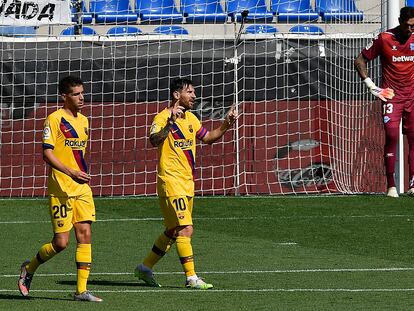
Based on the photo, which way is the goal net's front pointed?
toward the camera

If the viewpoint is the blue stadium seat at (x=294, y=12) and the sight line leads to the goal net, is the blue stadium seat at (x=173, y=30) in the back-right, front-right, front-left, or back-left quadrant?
front-right

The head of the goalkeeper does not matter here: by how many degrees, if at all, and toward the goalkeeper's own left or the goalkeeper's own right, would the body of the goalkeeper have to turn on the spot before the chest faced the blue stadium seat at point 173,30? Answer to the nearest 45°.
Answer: approximately 135° to the goalkeeper's own right

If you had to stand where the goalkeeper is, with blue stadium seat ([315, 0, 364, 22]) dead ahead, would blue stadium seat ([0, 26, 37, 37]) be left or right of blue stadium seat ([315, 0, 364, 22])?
left

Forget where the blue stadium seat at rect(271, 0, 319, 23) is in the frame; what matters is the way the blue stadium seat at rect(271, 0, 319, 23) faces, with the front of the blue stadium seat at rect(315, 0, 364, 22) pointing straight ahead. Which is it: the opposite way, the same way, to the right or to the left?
the same way

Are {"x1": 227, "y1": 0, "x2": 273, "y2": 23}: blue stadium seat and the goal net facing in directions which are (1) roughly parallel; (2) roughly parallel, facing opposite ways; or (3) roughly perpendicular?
roughly parallel

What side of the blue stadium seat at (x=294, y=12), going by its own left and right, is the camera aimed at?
front

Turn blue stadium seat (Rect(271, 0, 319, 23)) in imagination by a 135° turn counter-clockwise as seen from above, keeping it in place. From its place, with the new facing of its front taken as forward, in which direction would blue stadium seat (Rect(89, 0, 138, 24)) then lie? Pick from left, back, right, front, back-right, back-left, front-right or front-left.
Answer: back-left

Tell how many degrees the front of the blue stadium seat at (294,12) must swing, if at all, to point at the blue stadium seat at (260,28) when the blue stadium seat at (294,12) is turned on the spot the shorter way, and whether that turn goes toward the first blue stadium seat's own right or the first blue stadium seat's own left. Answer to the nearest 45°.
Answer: approximately 45° to the first blue stadium seat's own right

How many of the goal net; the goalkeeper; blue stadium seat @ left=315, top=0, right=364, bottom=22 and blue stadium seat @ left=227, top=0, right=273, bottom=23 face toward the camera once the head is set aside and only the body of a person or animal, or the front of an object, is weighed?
4

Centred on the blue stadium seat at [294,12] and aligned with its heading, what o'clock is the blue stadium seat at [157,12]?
the blue stadium seat at [157,12] is roughly at 3 o'clock from the blue stadium seat at [294,12].

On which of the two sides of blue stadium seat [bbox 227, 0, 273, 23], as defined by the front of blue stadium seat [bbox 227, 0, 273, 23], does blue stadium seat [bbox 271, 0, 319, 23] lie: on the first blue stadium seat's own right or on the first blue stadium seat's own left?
on the first blue stadium seat's own left

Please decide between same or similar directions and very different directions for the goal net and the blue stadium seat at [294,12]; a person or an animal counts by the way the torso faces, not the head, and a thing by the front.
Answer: same or similar directions

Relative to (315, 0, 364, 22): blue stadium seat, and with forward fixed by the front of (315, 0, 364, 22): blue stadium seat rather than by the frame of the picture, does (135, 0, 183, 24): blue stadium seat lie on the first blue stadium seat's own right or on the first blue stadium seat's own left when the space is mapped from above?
on the first blue stadium seat's own right

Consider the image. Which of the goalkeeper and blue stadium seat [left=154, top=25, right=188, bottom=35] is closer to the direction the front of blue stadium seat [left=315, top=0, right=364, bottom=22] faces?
the goalkeeper

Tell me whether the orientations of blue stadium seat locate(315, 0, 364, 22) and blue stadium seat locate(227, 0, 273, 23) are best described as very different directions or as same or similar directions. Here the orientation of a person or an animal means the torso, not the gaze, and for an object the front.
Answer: same or similar directions
